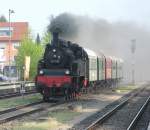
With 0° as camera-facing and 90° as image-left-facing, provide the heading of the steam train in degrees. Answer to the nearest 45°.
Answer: approximately 45°

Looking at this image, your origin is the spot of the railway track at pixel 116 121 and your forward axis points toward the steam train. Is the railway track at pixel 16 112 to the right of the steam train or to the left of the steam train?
left

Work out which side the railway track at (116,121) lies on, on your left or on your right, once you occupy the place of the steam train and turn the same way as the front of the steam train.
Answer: on your left
